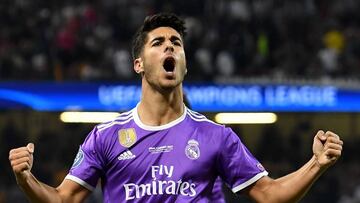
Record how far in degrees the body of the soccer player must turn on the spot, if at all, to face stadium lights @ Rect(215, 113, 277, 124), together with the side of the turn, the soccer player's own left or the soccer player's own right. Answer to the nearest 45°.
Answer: approximately 180°

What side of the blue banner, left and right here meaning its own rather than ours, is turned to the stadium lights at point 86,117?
right

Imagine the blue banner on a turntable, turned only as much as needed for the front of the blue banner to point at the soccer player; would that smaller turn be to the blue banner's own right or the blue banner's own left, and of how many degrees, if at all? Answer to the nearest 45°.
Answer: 0° — it already faces them

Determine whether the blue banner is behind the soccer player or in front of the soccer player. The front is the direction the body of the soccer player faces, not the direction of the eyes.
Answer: behind

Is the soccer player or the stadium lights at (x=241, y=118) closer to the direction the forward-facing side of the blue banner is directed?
the soccer player

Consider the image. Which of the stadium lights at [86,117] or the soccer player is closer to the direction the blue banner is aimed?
the soccer player

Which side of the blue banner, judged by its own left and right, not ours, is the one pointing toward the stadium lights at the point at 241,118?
left

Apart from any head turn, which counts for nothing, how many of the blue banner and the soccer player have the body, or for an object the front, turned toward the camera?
2

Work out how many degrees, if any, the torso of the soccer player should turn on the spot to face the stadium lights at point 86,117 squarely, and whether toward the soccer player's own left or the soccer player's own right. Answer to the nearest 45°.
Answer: approximately 180°
